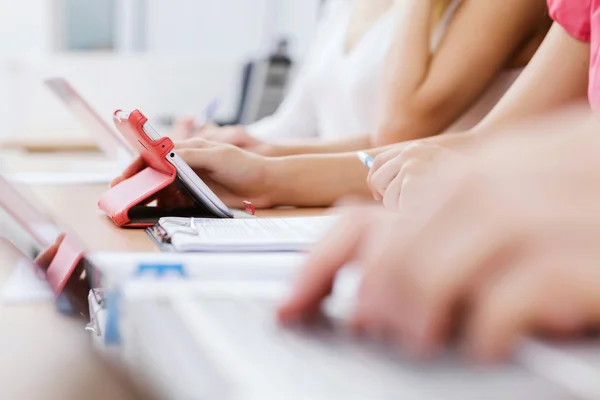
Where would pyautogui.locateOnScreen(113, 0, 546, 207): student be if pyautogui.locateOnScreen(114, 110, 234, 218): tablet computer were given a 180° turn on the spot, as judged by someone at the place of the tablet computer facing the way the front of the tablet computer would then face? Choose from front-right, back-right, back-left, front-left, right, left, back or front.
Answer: back-right

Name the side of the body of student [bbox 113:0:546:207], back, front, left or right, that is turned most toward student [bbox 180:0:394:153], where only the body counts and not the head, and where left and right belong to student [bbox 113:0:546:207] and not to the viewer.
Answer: right

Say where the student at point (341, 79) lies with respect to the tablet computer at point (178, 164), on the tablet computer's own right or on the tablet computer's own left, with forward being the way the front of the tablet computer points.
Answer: on the tablet computer's own left

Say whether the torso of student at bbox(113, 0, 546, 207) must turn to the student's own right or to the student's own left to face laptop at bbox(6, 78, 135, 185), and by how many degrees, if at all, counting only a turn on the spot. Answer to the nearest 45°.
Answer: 0° — they already face it

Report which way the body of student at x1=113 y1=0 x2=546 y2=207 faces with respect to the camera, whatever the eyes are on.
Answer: to the viewer's left

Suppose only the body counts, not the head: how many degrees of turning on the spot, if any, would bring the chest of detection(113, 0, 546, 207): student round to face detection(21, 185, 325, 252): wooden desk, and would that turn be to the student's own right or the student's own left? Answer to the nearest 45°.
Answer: approximately 45° to the student's own left

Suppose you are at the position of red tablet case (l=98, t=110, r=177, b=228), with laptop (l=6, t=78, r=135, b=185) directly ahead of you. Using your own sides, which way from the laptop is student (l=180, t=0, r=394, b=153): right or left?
right

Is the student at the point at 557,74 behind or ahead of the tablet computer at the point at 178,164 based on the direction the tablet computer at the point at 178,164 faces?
ahead

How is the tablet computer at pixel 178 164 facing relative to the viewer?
to the viewer's right

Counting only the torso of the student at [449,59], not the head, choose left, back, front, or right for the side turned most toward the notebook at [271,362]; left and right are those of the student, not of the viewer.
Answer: left
